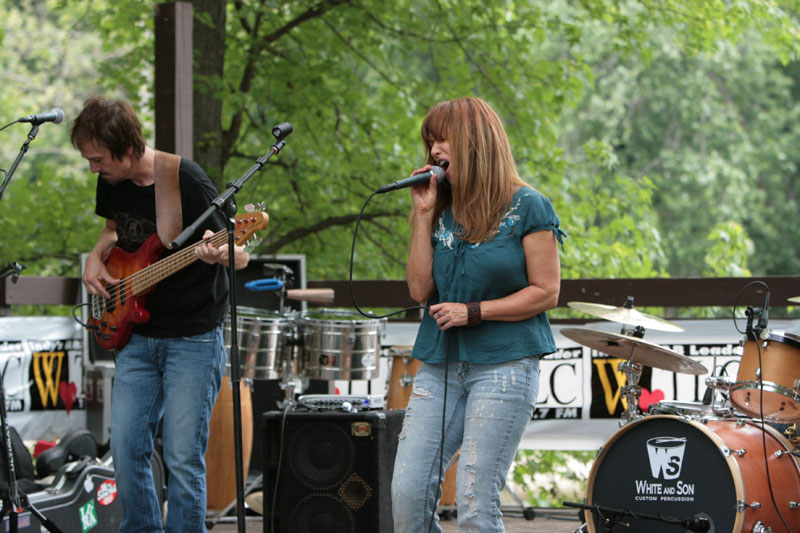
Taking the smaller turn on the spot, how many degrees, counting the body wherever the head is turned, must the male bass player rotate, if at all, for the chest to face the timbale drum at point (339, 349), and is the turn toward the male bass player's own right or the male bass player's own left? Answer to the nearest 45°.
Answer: approximately 180°

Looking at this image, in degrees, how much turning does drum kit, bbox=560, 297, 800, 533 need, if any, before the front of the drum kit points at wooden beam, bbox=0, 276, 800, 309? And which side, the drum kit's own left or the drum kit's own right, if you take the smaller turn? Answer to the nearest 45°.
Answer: approximately 135° to the drum kit's own right

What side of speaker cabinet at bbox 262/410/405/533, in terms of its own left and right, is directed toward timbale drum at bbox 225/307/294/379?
back

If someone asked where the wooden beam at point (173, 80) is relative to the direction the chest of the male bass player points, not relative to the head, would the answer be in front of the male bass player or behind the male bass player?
behind

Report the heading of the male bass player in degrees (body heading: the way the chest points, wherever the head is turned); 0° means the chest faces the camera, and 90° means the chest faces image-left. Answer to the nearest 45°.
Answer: approximately 45°

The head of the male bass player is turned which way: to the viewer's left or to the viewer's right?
to the viewer's left

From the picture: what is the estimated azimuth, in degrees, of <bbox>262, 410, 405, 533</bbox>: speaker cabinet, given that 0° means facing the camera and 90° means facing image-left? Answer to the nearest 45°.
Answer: approximately 0°

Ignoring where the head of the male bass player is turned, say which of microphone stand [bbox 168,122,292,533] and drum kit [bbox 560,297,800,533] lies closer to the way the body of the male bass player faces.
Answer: the microphone stand

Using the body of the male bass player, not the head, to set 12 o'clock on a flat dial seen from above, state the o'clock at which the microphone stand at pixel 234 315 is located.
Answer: The microphone stand is roughly at 10 o'clock from the male bass player.
